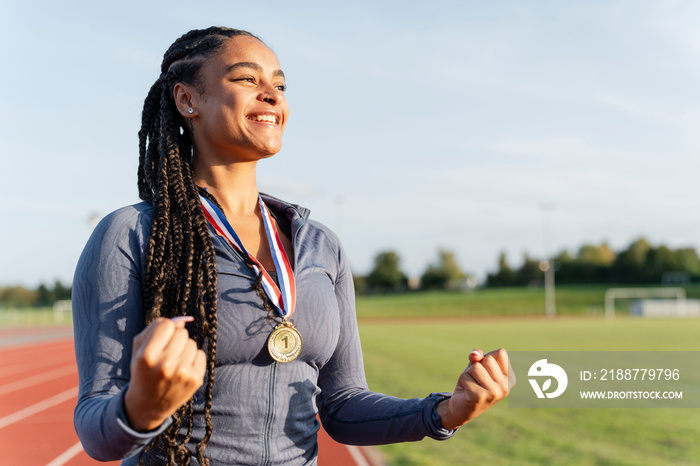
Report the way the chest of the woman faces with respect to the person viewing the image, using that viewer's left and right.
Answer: facing the viewer and to the right of the viewer
